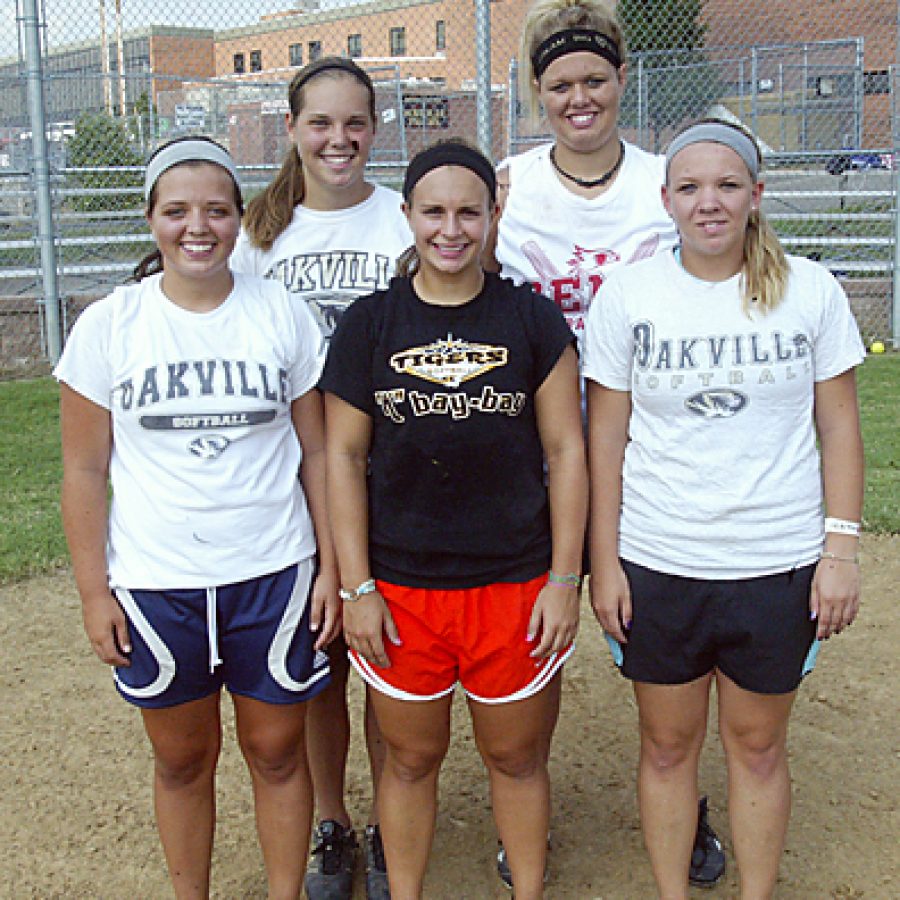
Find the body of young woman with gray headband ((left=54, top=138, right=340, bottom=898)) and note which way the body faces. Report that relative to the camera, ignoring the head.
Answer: toward the camera

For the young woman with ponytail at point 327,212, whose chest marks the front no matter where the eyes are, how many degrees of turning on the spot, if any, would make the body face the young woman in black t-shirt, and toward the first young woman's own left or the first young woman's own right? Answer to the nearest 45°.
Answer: approximately 45° to the first young woman's own left

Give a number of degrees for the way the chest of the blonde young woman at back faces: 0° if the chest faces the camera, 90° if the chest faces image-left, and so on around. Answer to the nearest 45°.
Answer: approximately 0°

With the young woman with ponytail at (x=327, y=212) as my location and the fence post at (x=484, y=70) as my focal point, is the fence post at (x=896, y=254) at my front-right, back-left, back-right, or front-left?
front-right

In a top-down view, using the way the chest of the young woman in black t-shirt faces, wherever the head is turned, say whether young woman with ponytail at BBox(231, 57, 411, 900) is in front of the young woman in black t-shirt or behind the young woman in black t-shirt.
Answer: behind

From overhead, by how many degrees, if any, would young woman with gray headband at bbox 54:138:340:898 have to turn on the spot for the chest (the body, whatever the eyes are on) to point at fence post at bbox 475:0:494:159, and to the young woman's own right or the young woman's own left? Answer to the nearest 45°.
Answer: approximately 180°

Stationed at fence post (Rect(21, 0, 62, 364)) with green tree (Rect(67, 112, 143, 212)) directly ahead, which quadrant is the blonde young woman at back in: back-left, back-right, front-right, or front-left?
back-right

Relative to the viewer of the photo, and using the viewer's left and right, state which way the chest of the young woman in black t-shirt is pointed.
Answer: facing the viewer

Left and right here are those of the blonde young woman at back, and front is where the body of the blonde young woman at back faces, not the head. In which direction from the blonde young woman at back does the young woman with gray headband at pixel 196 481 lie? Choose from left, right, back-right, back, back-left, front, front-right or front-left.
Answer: front-right

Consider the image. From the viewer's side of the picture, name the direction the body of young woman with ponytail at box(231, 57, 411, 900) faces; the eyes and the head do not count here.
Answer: toward the camera

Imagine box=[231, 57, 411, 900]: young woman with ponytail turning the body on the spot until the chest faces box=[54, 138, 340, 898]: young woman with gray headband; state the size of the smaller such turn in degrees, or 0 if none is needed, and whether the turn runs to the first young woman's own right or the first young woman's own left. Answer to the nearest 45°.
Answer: approximately 45° to the first young woman's own right

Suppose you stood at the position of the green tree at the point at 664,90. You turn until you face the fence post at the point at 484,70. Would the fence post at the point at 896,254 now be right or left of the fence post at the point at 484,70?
left
